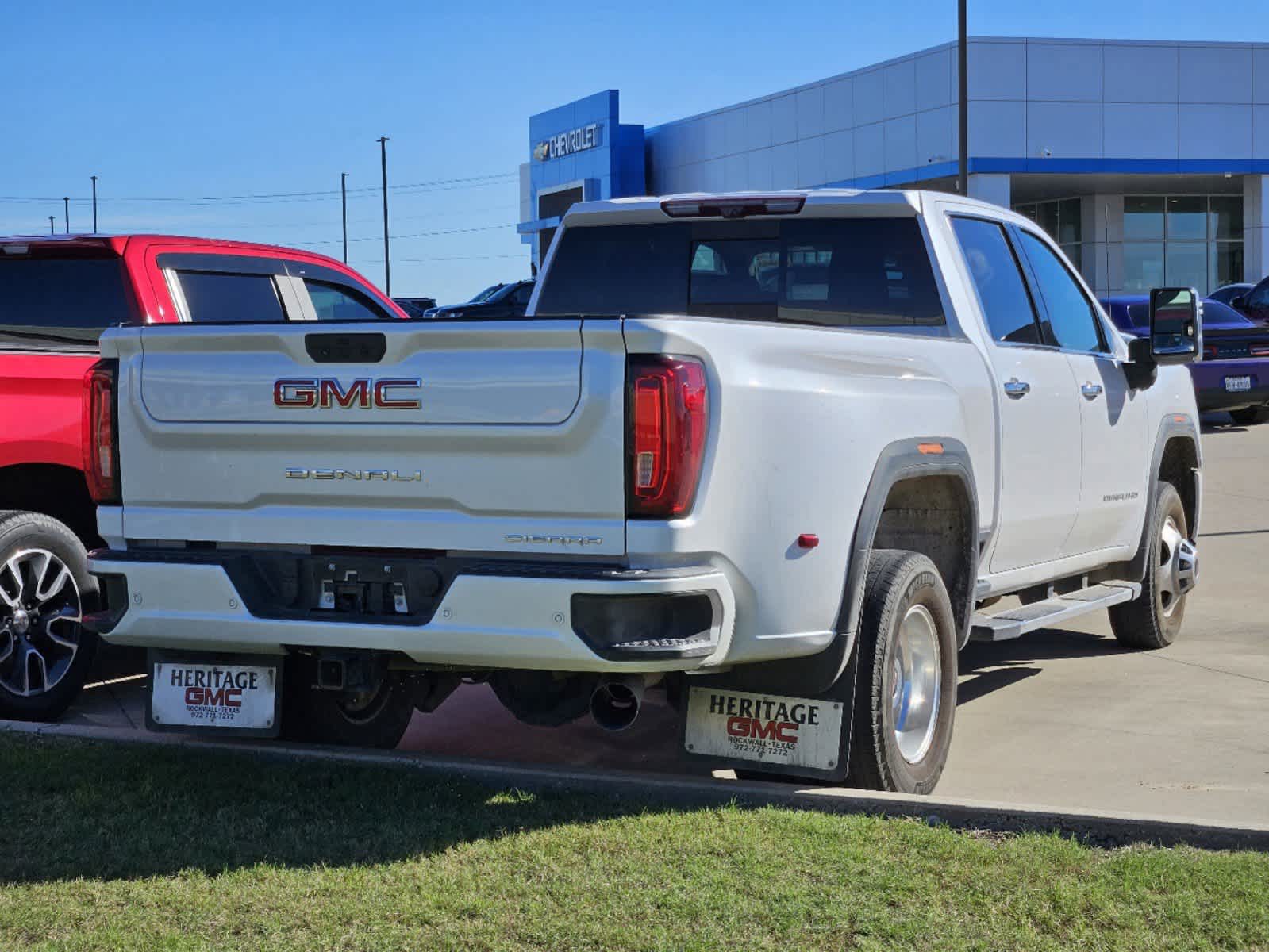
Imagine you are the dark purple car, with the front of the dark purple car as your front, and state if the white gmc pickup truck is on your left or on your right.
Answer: on your left

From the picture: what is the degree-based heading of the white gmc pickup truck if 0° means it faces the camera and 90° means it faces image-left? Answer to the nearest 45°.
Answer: approximately 225°

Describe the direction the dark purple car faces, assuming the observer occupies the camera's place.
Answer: facing away from the viewer and to the left of the viewer

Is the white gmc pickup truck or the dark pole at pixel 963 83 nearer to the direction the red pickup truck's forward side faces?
the dark pole

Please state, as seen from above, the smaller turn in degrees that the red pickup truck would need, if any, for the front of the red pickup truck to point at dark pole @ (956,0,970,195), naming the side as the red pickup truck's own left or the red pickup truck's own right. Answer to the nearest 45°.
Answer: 0° — it already faces it

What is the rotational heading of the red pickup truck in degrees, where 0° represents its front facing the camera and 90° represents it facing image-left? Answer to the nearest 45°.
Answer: approximately 225°

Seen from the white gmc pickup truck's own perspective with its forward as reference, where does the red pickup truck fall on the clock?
The red pickup truck is roughly at 9 o'clock from the white gmc pickup truck.

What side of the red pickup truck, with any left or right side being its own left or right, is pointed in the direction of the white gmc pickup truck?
right
